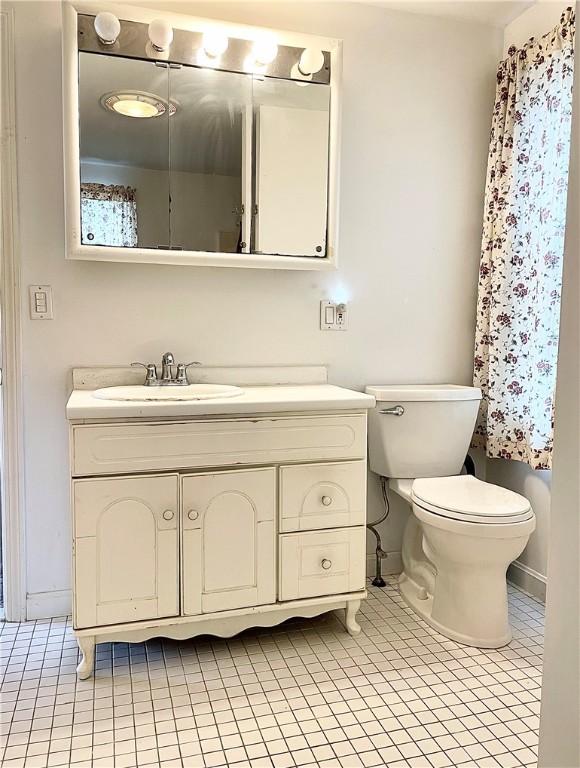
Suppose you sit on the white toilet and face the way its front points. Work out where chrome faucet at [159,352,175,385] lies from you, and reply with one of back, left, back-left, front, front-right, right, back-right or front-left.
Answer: back-right

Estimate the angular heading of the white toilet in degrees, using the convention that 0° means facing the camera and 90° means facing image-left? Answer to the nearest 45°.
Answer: approximately 315°

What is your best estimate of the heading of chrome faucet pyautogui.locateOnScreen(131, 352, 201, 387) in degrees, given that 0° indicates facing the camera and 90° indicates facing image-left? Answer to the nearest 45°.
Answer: approximately 0°

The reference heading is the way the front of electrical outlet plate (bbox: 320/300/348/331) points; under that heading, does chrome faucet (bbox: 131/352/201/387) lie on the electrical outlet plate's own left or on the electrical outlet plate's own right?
on the electrical outlet plate's own right

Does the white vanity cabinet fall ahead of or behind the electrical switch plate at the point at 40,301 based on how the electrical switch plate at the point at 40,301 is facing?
ahead

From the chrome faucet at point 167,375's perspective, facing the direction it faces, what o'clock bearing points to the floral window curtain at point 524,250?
The floral window curtain is roughly at 9 o'clock from the chrome faucet.

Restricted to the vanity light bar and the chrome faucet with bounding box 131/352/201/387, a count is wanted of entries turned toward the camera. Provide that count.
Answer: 2

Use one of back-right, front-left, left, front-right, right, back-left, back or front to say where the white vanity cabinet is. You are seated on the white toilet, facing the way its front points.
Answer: right
